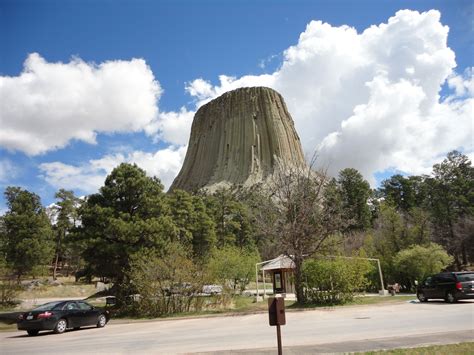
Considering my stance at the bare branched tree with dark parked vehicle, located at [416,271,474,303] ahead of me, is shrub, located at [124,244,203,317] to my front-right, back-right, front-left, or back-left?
back-right

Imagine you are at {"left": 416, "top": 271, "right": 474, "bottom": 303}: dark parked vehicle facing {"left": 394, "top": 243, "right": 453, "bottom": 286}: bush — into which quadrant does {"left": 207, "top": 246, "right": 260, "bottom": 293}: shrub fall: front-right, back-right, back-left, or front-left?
front-left

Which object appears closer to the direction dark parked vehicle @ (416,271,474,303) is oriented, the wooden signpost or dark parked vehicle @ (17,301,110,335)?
the dark parked vehicle

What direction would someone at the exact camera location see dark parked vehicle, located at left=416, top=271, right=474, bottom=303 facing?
facing away from the viewer and to the left of the viewer

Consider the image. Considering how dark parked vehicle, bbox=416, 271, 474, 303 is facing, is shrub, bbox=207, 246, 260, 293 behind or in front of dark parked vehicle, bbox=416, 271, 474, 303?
in front

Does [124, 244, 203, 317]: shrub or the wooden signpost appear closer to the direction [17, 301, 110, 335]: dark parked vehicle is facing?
the shrub

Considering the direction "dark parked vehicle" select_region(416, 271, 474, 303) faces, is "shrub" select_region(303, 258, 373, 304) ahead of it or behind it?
ahead

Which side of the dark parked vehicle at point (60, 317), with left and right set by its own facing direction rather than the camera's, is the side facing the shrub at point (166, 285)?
front

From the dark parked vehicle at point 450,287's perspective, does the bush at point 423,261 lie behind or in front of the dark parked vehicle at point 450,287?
in front
